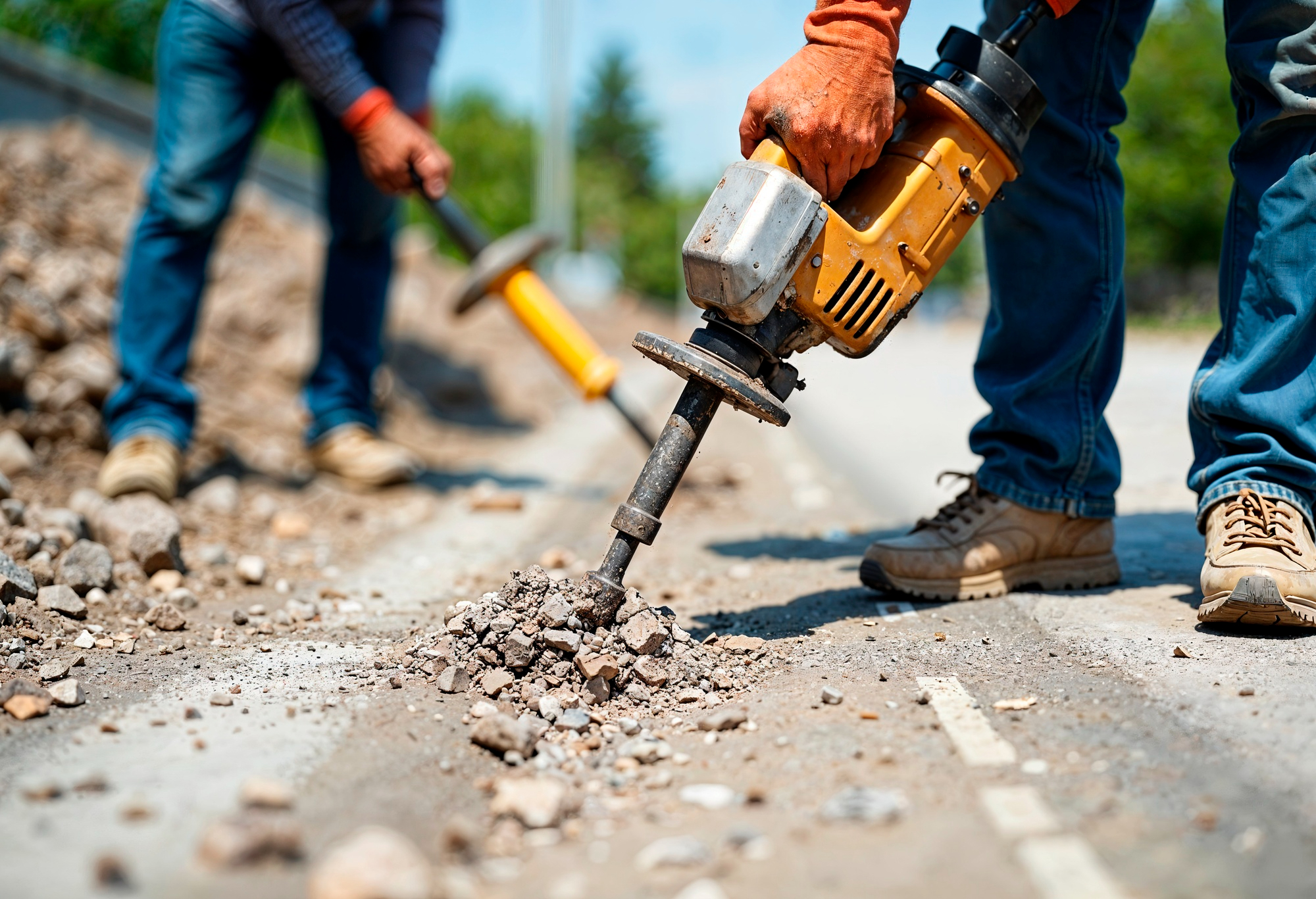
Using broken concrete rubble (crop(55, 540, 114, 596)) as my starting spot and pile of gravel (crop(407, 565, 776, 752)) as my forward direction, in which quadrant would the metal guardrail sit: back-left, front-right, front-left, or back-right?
back-left

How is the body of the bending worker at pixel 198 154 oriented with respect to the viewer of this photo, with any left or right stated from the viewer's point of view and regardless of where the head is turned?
facing the viewer and to the right of the viewer

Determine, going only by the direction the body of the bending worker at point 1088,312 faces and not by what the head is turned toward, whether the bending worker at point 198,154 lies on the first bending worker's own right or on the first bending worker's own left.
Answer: on the first bending worker's own right

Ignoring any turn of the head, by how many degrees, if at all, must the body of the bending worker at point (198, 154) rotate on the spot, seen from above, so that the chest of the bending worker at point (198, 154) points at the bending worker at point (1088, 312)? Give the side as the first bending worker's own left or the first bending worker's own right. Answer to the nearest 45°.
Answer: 0° — they already face them

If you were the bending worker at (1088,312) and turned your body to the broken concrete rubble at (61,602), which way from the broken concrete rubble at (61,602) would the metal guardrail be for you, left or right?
right

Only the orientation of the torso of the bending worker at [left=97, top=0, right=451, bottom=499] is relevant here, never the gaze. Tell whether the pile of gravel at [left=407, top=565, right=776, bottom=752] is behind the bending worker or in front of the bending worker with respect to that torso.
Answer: in front

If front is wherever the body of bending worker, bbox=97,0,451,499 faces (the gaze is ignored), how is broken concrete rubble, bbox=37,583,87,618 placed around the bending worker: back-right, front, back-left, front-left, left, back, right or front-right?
front-right

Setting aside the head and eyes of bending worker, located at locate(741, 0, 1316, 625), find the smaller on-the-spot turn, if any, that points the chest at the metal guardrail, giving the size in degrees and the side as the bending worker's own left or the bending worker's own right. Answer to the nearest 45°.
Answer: approximately 90° to the bending worker's own right

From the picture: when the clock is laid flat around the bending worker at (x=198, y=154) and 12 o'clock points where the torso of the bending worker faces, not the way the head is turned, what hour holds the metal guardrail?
The metal guardrail is roughly at 7 o'clock from the bending worker.

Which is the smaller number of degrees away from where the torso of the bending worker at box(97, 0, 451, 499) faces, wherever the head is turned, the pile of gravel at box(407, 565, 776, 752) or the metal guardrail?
the pile of gravel

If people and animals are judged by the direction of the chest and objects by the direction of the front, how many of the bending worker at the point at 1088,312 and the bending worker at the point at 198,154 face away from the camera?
0
